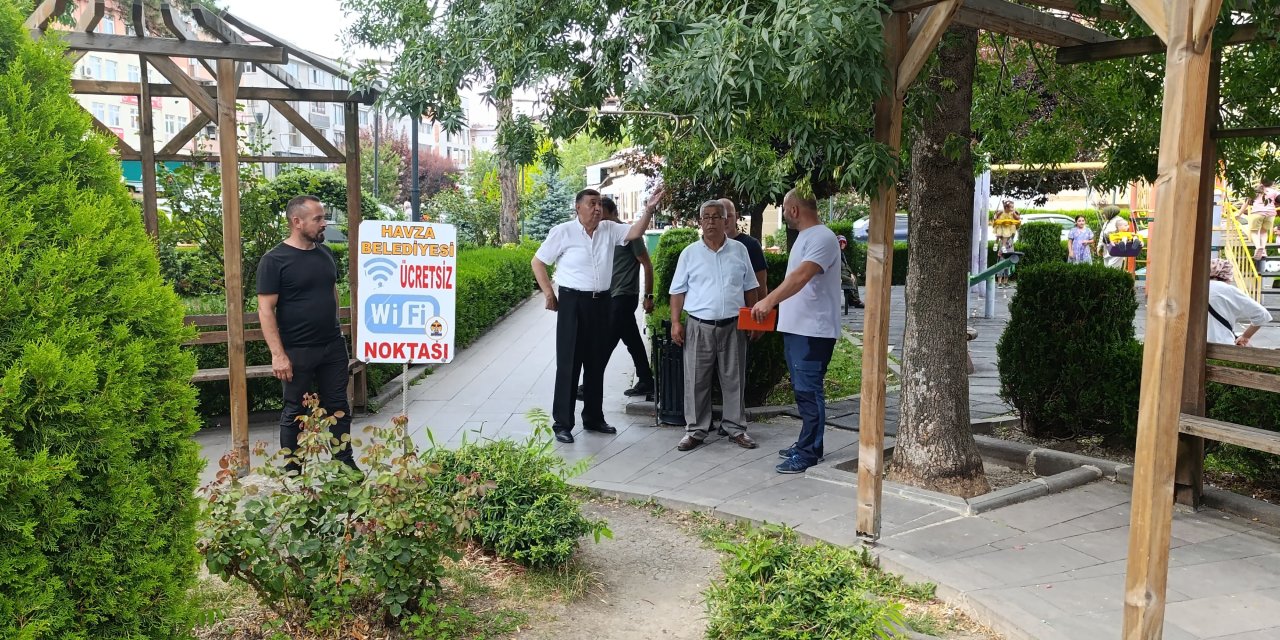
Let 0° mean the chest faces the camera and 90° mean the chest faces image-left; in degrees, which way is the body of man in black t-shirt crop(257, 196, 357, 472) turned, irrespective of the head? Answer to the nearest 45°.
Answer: approximately 315°

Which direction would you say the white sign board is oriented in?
toward the camera

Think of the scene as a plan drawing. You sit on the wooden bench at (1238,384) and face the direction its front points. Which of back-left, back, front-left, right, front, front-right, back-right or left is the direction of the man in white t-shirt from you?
front-right

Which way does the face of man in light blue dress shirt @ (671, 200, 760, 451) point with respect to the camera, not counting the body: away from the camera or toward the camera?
toward the camera

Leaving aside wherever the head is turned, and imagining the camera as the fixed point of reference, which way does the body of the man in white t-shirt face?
to the viewer's left

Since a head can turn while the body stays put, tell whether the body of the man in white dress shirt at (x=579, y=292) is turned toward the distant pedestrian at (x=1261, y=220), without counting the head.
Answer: no

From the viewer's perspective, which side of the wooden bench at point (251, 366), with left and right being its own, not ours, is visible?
front

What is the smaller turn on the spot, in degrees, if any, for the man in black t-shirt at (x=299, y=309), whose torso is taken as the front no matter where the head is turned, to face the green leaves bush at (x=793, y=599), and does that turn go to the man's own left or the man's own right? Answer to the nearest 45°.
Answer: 0° — they already face it

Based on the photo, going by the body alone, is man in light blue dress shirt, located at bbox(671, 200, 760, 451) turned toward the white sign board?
no

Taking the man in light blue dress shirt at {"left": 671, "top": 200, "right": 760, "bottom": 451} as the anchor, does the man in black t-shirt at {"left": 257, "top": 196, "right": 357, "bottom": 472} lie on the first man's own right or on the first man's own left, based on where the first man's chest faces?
on the first man's own right

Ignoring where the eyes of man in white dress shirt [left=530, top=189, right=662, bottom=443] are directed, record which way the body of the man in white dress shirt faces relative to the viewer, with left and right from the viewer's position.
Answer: facing the viewer and to the right of the viewer

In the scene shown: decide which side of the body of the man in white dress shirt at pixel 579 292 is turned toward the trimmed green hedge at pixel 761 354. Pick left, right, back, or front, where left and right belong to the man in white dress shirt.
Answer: left

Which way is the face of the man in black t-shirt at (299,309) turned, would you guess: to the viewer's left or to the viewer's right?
to the viewer's right

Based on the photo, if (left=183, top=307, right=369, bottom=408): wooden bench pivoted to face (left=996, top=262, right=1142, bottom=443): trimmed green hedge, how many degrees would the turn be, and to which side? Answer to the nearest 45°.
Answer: approximately 45° to its left
